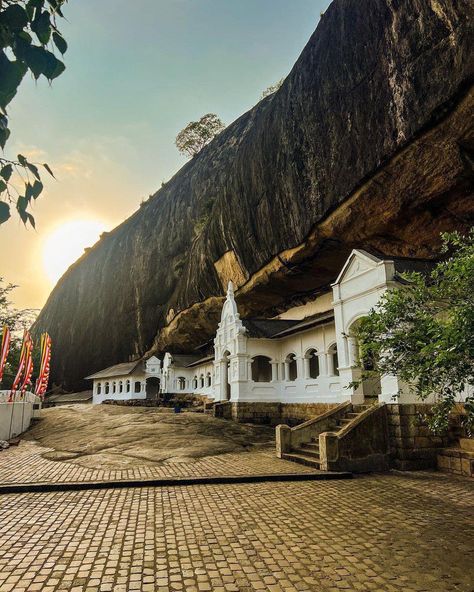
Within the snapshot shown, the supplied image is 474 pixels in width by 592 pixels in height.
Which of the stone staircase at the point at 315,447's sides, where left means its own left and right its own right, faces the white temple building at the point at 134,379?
right

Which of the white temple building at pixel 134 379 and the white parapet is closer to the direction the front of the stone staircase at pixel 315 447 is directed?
the white parapet

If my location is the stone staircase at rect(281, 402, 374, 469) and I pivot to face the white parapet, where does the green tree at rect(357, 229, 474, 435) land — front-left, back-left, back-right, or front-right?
back-left

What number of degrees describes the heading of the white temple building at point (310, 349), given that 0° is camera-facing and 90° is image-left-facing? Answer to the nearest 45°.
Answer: approximately 45°

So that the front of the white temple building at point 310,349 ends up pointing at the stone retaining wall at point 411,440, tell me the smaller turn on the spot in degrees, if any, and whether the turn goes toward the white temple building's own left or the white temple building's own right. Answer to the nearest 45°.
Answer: approximately 45° to the white temple building's own left

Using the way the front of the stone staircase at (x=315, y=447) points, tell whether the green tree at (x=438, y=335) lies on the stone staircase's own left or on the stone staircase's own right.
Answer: on the stone staircase's own left

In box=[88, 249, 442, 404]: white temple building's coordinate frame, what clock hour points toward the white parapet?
The white parapet is roughly at 1 o'clock from the white temple building.
